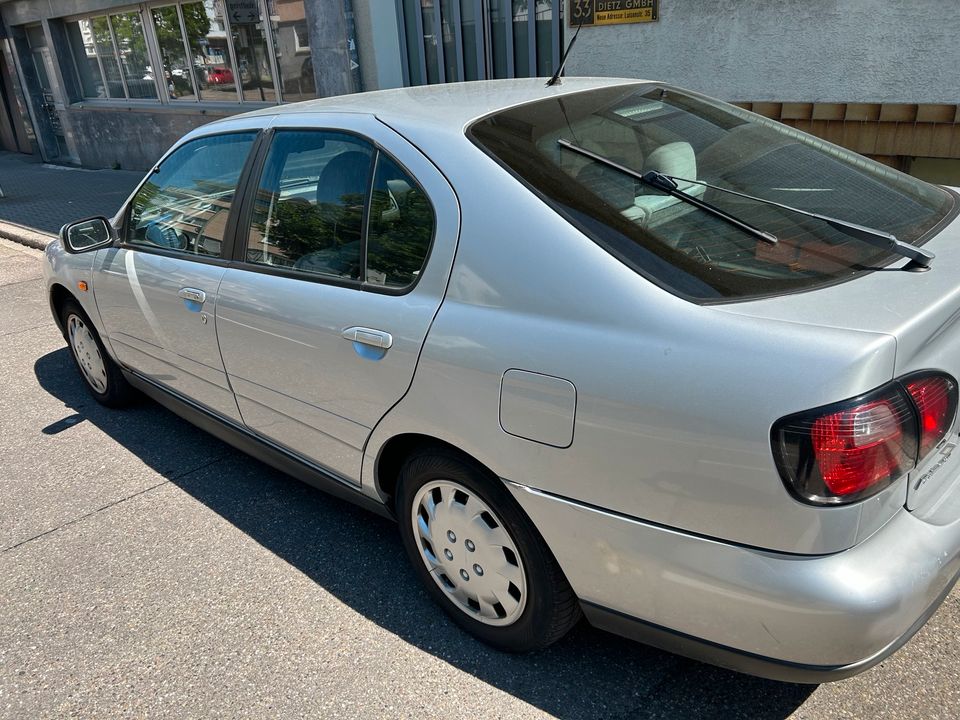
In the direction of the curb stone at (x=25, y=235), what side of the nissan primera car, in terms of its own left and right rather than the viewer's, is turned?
front

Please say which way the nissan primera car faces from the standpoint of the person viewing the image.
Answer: facing away from the viewer and to the left of the viewer
